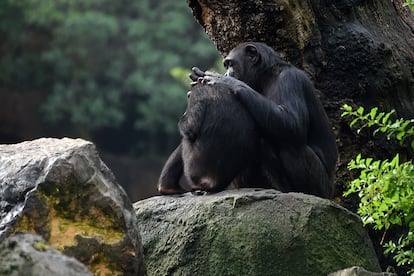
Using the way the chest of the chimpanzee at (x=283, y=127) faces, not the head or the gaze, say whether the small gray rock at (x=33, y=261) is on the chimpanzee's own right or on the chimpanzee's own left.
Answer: on the chimpanzee's own left

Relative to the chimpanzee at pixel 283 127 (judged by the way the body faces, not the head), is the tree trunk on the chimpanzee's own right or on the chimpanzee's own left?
on the chimpanzee's own right

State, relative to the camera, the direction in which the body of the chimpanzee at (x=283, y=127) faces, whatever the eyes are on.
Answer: to the viewer's left

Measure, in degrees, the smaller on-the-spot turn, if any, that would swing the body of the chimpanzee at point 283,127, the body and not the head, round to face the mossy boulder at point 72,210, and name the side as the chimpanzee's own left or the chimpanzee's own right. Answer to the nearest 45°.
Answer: approximately 45° to the chimpanzee's own left
